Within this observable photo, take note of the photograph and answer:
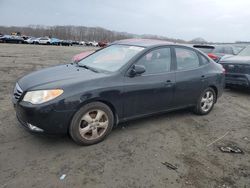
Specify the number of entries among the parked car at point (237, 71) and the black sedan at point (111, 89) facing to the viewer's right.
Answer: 0

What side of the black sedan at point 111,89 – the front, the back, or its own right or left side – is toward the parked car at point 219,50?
back

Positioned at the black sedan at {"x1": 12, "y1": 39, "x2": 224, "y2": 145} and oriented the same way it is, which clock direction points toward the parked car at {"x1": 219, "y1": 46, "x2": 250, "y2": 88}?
The parked car is roughly at 6 o'clock from the black sedan.

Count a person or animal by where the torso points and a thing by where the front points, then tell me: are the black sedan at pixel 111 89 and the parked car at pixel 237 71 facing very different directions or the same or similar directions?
same or similar directions

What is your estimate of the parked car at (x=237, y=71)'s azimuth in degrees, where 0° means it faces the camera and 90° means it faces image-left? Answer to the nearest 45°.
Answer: approximately 45°

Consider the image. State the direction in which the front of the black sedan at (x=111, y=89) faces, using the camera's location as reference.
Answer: facing the viewer and to the left of the viewer

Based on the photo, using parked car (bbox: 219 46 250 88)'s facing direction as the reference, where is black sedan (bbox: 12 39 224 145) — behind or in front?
in front
